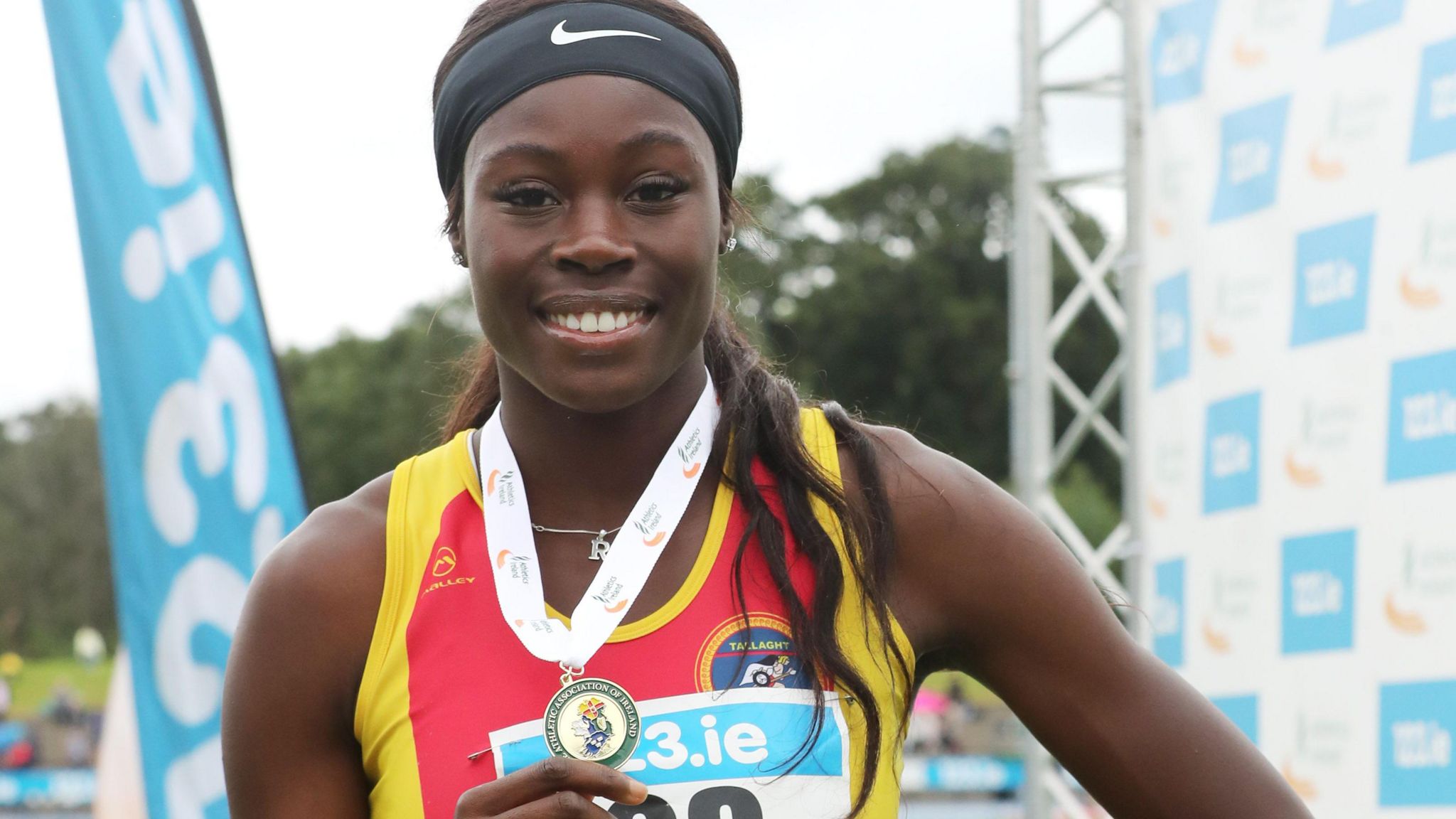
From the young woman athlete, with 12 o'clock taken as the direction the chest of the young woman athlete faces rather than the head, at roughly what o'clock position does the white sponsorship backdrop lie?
The white sponsorship backdrop is roughly at 7 o'clock from the young woman athlete.

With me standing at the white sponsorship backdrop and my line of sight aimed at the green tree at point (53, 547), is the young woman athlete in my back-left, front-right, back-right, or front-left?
back-left

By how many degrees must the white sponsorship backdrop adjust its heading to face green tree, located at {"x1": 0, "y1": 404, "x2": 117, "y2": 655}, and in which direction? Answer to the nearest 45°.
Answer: approximately 90° to its right

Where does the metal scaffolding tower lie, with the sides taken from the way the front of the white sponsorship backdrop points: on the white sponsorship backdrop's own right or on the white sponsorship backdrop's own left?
on the white sponsorship backdrop's own right

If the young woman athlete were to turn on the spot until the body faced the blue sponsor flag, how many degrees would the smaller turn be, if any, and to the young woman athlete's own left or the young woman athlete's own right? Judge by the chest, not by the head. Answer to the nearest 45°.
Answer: approximately 135° to the young woman athlete's own right

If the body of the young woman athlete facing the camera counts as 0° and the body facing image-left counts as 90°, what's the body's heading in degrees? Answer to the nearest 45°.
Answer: approximately 0°

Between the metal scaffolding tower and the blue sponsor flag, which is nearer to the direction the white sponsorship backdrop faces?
the blue sponsor flag

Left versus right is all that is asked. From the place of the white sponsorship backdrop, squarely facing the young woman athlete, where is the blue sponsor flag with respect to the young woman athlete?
right

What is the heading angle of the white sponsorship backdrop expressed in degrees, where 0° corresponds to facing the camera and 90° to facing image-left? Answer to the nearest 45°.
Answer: approximately 45°
